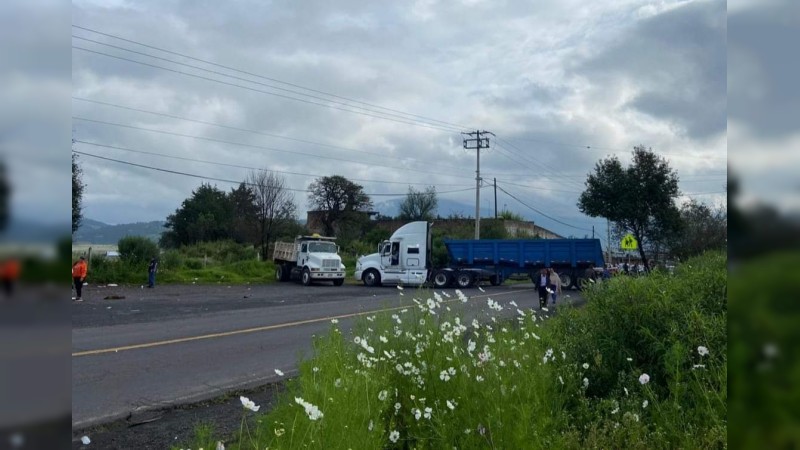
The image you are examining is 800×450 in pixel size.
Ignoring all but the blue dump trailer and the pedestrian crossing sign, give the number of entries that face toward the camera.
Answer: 1

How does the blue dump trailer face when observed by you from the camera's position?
facing to the left of the viewer

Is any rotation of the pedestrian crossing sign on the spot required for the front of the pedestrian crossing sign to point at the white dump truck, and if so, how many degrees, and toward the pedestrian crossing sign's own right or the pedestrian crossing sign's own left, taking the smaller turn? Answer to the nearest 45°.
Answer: approximately 45° to the pedestrian crossing sign's own right

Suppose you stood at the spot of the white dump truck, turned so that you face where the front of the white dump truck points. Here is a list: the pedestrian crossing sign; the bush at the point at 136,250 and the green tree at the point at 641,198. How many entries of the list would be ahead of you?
2

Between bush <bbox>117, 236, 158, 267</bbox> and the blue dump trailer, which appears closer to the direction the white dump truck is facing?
the blue dump trailer

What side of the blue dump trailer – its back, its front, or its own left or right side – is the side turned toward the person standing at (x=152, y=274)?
front

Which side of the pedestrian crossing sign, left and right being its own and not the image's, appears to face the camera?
front

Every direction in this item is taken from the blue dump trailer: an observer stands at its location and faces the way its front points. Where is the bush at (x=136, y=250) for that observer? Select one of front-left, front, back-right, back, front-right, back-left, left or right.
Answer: front

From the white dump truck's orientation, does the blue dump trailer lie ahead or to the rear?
ahead

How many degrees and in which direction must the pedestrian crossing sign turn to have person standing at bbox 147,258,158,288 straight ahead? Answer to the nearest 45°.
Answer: approximately 90° to its right

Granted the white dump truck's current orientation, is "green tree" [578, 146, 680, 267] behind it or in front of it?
in front

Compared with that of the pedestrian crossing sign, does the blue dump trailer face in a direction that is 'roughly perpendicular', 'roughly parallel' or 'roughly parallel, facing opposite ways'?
roughly perpendicular
